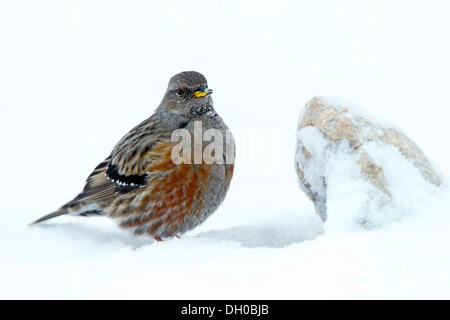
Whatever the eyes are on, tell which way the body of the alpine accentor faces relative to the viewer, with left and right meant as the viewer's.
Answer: facing the viewer and to the right of the viewer

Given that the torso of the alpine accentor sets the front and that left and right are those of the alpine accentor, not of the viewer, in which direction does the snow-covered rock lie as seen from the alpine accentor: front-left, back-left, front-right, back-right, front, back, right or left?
front
